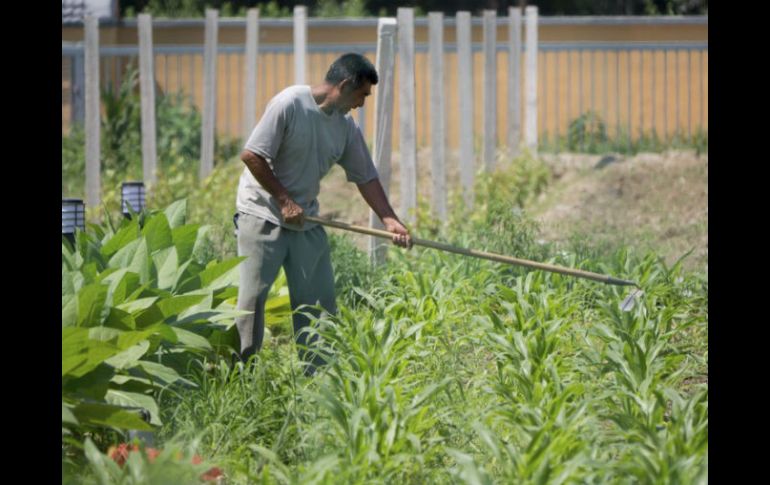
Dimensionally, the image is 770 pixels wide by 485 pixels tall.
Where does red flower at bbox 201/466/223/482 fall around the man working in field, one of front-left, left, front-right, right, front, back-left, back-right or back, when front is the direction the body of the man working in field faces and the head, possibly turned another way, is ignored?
front-right

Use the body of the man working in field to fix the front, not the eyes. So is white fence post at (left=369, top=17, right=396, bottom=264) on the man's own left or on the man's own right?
on the man's own left

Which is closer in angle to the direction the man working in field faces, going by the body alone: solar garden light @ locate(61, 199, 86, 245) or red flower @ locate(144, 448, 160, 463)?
the red flower

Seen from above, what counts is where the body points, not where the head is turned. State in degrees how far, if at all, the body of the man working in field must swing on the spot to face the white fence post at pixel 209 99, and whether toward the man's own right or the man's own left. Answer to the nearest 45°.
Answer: approximately 135° to the man's own left

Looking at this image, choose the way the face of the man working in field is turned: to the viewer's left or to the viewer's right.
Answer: to the viewer's right

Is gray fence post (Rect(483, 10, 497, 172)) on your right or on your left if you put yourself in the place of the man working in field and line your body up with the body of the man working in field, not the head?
on your left

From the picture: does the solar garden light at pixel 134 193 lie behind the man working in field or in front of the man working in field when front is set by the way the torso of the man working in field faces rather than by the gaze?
behind

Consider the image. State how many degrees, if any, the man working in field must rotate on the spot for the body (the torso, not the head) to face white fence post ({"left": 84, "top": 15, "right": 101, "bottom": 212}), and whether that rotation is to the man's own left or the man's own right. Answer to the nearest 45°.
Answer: approximately 135° to the man's own left

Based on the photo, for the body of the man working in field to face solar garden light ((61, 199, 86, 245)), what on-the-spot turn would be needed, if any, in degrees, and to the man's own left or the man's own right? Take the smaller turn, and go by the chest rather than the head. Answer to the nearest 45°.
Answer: approximately 180°
